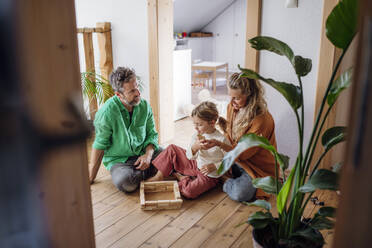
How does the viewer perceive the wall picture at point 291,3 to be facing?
facing the viewer

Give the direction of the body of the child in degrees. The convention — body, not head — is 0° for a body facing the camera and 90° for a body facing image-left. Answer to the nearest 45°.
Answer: approximately 45°

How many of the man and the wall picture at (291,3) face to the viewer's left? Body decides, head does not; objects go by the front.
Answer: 0

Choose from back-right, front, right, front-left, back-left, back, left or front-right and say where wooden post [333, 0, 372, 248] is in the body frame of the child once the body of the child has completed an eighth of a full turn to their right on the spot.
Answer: left

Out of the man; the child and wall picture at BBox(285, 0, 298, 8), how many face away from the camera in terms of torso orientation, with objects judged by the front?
0

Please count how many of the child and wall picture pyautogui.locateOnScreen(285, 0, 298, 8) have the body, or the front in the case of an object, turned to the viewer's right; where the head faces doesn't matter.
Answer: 0

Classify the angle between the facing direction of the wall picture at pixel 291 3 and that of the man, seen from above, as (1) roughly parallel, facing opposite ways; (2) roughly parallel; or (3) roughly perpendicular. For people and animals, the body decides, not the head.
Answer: roughly perpendicular

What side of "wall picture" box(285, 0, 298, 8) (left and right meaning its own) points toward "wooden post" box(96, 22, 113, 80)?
right

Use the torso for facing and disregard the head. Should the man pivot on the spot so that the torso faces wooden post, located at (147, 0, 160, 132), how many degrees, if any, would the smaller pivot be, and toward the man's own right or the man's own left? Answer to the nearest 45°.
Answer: approximately 135° to the man's own left

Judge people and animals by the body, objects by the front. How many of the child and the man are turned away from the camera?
0
